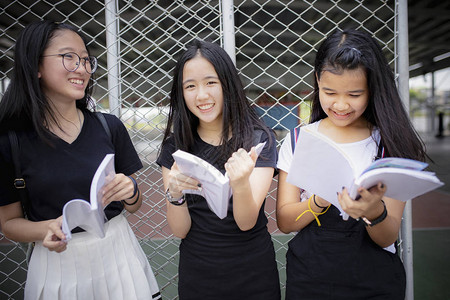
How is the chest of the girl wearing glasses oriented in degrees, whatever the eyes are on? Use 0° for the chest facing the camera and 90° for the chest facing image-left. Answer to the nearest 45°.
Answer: approximately 315°

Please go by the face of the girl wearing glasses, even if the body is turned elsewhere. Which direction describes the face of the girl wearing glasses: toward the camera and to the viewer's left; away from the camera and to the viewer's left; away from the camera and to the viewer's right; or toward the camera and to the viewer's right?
toward the camera and to the viewer's right

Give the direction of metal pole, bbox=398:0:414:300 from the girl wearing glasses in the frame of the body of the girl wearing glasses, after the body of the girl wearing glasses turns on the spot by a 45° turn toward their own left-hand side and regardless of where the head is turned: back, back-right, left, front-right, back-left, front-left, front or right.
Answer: front

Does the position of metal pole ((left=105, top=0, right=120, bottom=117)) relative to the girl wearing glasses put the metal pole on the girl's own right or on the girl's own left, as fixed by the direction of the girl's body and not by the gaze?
on the girl's own left
